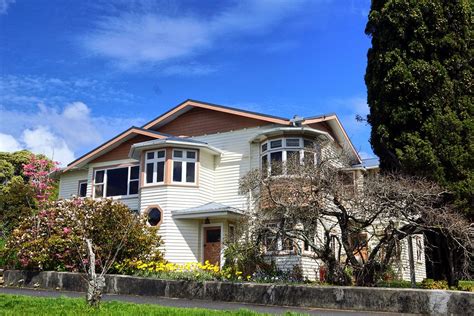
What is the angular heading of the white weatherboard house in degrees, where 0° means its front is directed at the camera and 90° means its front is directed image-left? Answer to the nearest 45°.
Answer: approximately 45°

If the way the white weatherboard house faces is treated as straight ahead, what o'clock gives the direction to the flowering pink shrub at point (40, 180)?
The flowering pink shrub is roughly at 2 o'clock from the white weatherboard house.

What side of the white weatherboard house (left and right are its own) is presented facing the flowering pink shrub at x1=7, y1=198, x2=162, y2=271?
front
